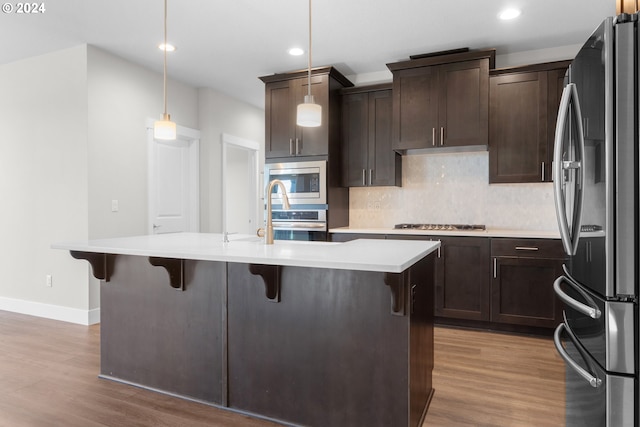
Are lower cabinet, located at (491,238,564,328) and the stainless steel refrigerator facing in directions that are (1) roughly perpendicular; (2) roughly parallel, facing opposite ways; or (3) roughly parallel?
roughly perpendicular

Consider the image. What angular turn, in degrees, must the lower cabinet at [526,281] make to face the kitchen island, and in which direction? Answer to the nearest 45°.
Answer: approximately 45° to its right

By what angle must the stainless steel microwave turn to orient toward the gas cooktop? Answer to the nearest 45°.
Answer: approximately 90° to its left

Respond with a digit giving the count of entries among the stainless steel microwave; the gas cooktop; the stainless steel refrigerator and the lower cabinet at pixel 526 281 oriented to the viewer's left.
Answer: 1

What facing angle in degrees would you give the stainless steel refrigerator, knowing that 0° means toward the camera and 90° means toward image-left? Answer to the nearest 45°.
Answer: approximately 90°

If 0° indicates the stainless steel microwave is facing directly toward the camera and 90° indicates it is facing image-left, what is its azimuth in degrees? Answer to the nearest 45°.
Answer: approximately 0°

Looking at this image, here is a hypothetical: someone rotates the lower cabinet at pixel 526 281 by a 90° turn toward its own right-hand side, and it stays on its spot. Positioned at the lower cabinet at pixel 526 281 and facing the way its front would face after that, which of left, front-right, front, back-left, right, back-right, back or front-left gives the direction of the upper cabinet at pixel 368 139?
front

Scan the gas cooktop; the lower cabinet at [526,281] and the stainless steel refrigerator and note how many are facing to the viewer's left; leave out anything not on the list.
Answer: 1
